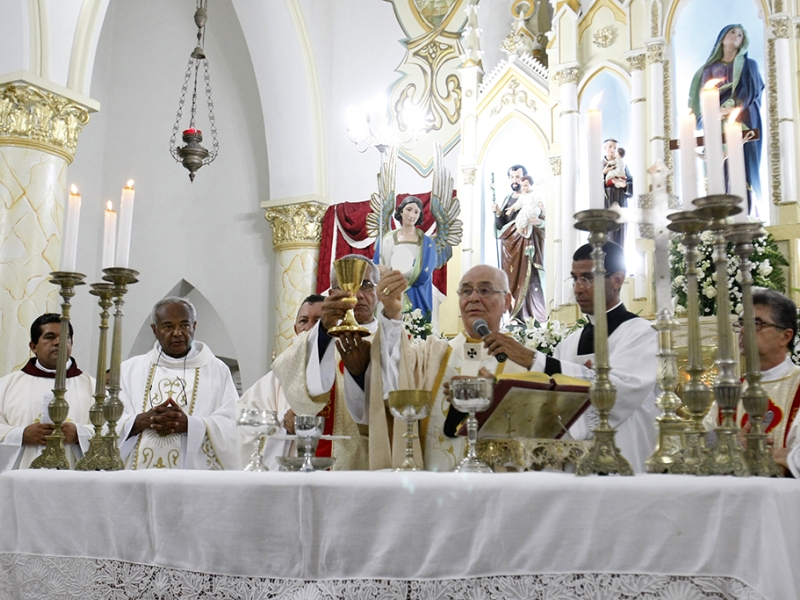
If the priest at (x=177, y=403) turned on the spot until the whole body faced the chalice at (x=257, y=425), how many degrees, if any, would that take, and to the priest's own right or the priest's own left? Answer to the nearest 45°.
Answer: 0° — they already face it

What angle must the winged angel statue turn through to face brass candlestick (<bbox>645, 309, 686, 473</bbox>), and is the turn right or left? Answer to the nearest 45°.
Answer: approximately 45° to its left

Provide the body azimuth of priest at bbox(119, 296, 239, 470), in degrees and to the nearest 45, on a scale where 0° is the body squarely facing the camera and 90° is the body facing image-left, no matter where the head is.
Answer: approximately 0°

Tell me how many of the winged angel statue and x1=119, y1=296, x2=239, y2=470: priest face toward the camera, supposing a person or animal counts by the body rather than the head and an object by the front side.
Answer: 2
